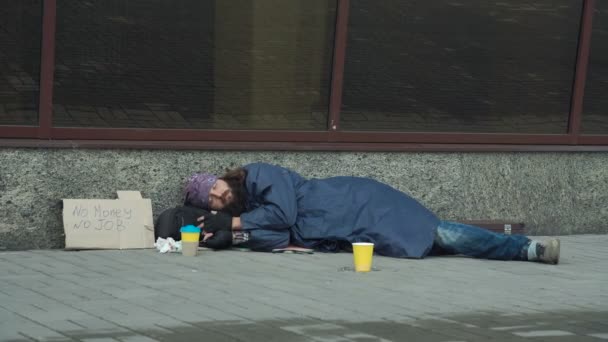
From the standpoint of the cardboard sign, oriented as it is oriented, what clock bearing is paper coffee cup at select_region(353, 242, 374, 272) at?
The paper coffee cup is roughly at 10 o'clock from the cardboard sign.

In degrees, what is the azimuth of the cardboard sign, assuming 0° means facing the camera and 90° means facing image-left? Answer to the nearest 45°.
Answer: approximately 0°

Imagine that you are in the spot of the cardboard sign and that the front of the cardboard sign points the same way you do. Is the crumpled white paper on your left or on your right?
on your left
